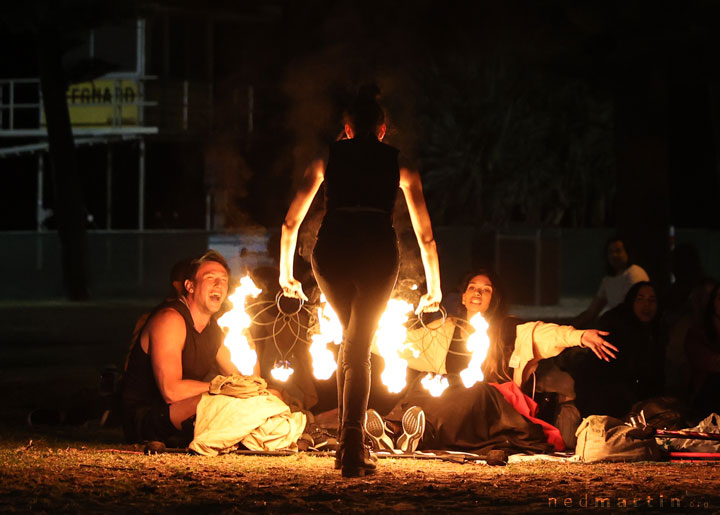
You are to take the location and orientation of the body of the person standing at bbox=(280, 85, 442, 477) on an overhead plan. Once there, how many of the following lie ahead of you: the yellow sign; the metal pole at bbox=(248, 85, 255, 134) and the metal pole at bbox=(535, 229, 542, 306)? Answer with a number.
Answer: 3

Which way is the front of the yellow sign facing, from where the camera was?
facing the viewer

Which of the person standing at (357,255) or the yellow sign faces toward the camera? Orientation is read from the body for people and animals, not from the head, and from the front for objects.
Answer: the yellow sign

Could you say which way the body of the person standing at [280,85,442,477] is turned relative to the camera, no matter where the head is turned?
away from the camera

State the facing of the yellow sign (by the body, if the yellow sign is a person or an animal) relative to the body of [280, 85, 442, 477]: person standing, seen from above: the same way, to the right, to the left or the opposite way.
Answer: the opposite way

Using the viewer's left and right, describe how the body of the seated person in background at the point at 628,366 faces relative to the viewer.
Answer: facing the viewer and to the left of the viewer

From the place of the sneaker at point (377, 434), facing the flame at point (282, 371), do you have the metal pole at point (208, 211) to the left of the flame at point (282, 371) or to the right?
right

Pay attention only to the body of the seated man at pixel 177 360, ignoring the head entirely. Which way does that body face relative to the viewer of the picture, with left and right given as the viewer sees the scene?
facing the viewer and to the right of the viewer

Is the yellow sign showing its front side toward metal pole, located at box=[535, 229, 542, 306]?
no

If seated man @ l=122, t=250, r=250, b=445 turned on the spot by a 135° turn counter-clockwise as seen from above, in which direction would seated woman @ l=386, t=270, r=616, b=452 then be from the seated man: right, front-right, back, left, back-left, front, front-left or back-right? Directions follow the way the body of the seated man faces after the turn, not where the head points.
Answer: right

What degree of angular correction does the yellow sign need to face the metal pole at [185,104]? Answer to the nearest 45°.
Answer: approximately 90° to its left

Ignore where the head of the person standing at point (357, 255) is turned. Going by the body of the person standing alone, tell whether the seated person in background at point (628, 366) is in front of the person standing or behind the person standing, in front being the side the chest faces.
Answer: in front

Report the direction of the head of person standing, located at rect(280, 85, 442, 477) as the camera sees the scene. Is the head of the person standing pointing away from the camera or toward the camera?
away from the camera

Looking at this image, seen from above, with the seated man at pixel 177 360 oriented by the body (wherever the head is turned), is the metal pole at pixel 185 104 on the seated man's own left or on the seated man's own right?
on the seated man's own left

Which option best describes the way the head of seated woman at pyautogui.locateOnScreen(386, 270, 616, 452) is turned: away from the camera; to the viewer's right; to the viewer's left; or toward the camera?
toward the camera

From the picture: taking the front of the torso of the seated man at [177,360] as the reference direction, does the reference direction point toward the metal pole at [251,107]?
no

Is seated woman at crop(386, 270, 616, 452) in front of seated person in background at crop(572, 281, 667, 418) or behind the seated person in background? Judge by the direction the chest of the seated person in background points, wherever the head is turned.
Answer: in front
